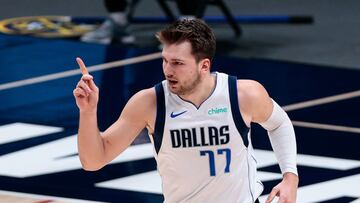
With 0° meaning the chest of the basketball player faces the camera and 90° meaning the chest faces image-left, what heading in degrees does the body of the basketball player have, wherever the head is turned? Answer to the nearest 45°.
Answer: approximately 0°
